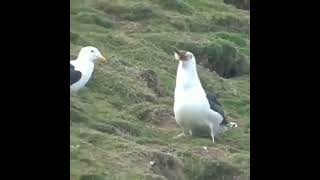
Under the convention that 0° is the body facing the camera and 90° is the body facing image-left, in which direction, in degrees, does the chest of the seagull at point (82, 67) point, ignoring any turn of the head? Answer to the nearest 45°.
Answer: approximately 270°

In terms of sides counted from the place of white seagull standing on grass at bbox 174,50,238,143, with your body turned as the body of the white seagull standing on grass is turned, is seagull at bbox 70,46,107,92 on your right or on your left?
on your right

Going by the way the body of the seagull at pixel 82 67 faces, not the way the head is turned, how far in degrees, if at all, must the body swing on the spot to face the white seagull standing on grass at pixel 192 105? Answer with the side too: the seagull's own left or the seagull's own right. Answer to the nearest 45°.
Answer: approximately 45° to the seagull's own right

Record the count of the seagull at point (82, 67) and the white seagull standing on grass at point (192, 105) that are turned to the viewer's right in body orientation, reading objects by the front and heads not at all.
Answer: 1
